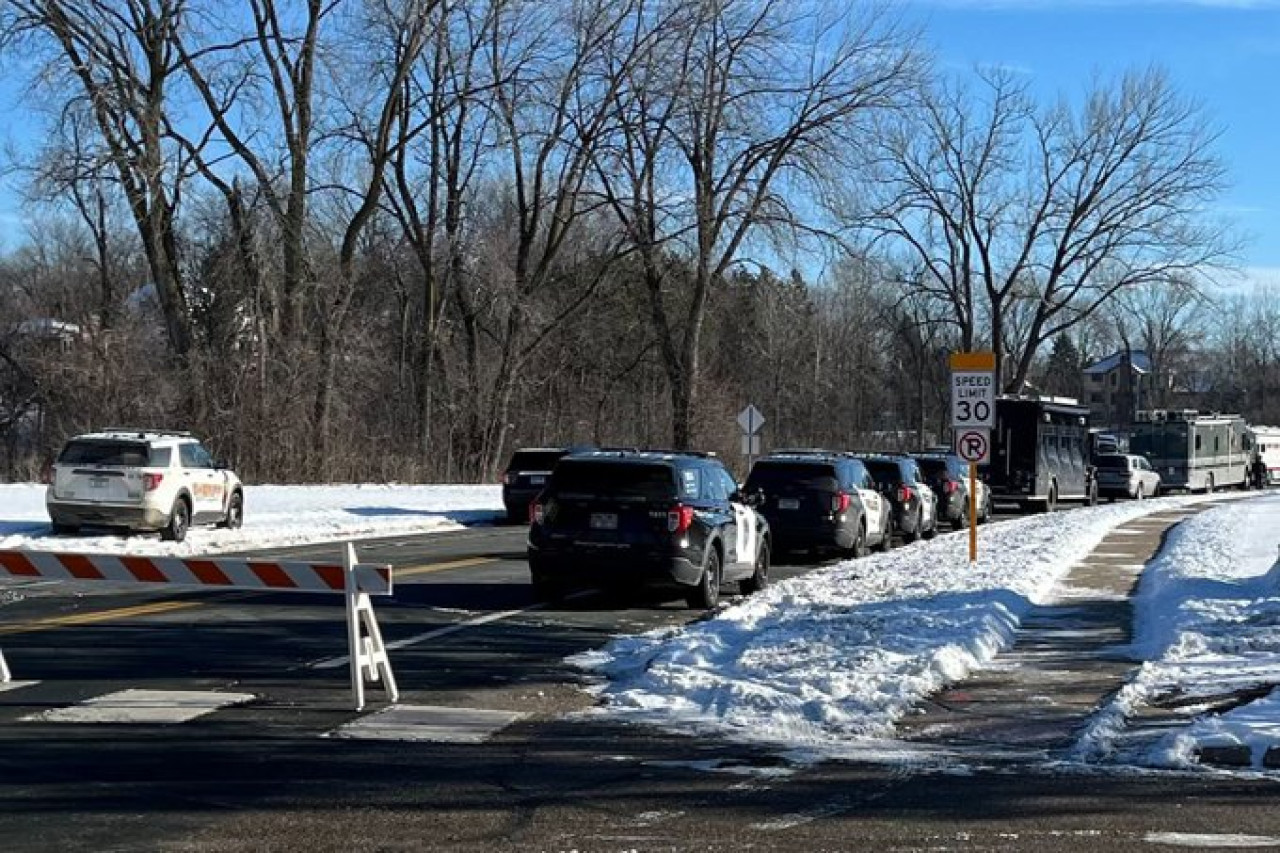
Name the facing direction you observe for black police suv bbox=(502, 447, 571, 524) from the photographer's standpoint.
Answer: facing away from the viewer

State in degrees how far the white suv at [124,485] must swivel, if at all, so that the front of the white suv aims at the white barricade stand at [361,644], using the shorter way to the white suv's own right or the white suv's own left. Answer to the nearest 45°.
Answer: approximately 135° to the white suv's own right

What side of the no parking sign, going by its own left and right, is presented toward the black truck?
back

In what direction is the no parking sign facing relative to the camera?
toward the camera

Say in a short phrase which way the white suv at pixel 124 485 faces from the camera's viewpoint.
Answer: facing away from the viewer and to the right of the viewer

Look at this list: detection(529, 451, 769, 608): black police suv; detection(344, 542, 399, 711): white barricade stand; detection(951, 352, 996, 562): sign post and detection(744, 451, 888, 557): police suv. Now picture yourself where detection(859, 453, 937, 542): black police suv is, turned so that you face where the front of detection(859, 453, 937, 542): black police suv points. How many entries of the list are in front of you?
0

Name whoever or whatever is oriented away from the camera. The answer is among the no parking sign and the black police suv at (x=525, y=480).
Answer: the black police suv

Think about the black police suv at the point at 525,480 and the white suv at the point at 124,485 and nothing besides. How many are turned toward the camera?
0

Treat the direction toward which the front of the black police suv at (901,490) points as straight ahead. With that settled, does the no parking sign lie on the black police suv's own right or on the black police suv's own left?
on the black police suv's own right

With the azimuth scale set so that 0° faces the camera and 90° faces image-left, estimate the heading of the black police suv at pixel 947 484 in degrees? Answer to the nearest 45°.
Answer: approximately 225°

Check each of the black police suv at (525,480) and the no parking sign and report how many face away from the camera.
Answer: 1

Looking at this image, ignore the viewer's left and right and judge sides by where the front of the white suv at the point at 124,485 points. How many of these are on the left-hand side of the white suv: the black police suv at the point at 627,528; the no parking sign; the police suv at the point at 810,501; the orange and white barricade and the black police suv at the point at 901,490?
0

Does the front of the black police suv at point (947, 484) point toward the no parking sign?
no

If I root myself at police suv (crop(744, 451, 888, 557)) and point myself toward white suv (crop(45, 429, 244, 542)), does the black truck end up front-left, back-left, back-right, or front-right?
back-right

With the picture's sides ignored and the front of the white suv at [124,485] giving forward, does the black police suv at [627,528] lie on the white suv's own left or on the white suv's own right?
on the white suv's own right

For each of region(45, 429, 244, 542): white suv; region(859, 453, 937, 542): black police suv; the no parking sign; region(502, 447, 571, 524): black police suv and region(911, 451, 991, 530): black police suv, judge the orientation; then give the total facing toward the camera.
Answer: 1
